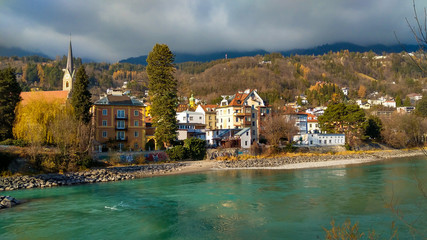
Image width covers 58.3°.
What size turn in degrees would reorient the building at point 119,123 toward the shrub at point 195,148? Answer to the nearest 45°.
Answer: approximately 90° to its left

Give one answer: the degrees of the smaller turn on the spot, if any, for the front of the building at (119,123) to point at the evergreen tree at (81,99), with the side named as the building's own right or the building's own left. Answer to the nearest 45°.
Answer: approximately 45° to the building's own right

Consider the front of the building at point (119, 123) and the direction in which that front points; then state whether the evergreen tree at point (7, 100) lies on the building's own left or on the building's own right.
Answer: on the building's own right

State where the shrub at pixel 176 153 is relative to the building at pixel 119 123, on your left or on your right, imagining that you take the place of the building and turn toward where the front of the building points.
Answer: on your left

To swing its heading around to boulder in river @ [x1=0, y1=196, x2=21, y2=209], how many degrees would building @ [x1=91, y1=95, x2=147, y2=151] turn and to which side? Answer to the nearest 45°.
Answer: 0° — it already faces it

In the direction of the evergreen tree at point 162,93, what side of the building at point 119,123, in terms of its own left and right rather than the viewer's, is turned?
left

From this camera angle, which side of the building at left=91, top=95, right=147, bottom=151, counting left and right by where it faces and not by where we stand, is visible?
front

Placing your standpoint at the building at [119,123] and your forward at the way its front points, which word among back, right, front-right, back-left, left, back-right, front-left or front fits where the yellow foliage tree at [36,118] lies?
front-right

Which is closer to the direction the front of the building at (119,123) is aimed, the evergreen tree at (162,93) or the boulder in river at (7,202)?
the boulder in river
